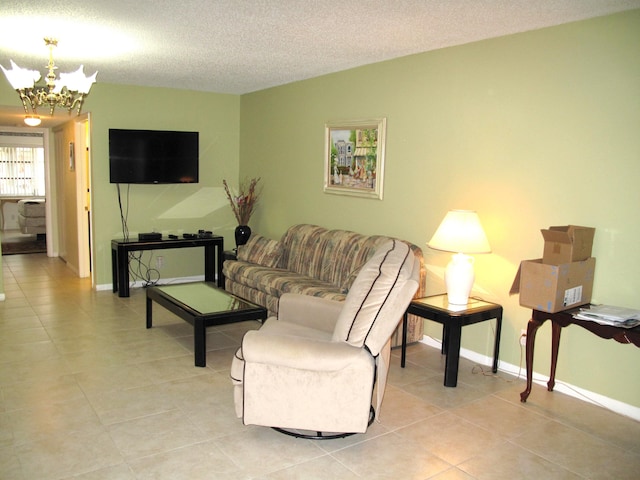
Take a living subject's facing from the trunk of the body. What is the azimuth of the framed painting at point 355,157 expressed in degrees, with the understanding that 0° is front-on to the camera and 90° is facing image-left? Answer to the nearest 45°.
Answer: approximately 45°

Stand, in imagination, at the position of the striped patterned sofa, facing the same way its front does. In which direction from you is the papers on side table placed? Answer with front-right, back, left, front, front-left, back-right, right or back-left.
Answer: left

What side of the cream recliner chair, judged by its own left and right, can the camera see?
left

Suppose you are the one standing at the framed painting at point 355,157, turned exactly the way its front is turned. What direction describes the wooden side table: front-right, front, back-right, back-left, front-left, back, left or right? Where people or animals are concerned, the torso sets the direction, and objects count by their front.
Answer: left

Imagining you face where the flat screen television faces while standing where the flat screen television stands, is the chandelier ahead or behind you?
ahead

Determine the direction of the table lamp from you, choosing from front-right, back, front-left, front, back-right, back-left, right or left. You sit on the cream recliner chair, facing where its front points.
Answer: back-right

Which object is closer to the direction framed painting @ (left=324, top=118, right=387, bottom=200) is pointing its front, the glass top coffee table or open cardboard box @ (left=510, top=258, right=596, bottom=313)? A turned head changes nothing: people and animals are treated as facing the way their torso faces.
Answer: the glass top coffee table

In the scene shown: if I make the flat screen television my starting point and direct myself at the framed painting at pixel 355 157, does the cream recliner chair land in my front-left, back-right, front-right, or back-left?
front-right

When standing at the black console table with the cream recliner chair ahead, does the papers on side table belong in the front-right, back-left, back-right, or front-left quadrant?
front-left

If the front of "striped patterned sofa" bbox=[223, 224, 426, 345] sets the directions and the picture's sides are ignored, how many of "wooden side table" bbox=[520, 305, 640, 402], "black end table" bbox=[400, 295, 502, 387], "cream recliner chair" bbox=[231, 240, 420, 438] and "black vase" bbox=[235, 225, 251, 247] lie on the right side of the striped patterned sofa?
1

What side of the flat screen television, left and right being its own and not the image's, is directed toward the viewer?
front

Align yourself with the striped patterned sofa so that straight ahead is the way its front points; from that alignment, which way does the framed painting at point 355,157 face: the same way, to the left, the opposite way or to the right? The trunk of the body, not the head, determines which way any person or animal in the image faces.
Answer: the same way

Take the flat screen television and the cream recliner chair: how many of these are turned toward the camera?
1

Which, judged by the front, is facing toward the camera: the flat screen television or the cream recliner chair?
the flat screen television

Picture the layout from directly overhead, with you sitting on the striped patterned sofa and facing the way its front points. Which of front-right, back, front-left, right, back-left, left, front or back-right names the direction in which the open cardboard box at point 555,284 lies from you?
left
